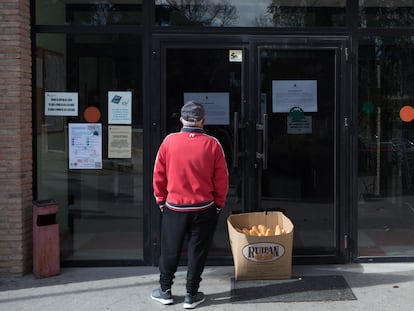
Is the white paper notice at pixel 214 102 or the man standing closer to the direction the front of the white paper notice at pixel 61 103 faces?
the man standing

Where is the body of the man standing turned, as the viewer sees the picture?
away from the camera

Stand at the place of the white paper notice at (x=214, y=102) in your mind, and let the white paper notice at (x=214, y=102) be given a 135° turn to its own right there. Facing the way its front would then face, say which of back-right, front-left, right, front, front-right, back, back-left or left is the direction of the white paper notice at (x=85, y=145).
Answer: front-left

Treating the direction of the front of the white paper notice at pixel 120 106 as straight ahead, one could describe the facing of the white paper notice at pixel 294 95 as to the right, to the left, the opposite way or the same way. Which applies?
the same way

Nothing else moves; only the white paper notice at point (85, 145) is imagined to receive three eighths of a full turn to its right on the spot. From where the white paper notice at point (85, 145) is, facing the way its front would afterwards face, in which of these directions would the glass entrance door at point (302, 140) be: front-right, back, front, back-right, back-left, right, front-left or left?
back-right

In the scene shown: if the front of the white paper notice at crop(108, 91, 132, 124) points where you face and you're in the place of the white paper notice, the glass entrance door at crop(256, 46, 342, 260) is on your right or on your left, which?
on your left

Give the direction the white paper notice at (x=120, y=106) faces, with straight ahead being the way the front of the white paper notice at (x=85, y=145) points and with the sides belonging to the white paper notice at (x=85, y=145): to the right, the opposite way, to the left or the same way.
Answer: the same way

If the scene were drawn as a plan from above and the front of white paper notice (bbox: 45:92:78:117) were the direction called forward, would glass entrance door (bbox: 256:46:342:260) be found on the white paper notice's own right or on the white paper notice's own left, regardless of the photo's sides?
on the white paper notice's own left

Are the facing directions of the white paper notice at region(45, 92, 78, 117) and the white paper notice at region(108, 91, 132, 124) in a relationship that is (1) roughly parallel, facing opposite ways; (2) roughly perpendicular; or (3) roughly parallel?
roughly parallel

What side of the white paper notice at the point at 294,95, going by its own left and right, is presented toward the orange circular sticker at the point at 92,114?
right

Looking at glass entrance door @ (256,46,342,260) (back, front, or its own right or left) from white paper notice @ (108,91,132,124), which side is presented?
right

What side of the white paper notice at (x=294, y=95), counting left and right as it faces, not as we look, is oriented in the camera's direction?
front

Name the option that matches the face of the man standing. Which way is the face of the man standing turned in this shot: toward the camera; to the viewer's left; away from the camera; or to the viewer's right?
away from the camera

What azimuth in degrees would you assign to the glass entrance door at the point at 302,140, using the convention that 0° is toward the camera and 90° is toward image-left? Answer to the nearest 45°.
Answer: approximately 0°

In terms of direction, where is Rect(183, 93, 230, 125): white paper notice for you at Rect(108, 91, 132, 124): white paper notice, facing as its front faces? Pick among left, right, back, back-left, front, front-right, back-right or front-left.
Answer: left

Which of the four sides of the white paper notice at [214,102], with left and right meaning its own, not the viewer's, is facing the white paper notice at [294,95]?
left
